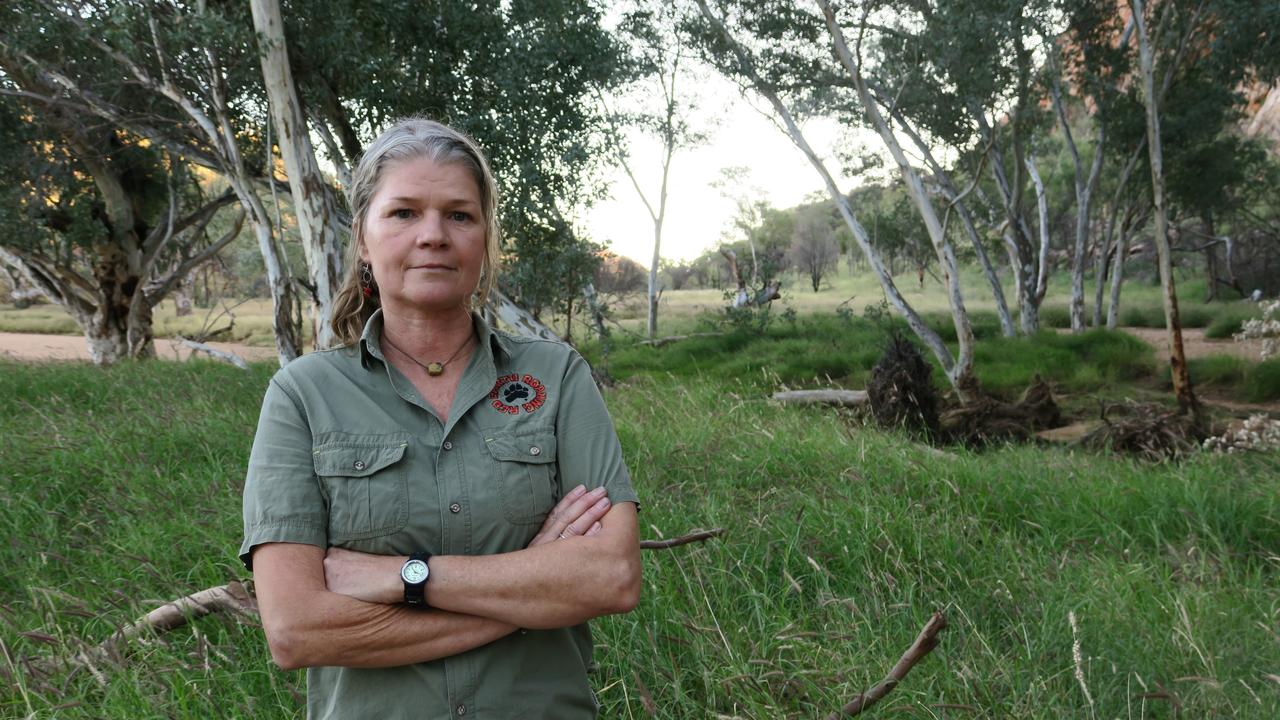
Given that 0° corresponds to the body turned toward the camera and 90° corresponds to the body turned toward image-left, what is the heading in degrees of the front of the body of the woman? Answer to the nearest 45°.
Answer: approximately 0°

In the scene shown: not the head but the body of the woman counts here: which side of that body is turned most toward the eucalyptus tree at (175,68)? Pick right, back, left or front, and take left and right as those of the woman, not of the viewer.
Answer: back

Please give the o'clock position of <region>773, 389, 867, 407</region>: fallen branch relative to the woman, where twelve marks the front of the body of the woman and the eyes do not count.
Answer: The fallen branch is roughly at 7 o'clock from the woman.

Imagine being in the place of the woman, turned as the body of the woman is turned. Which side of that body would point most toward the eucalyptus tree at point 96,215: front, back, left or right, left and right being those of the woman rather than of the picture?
back

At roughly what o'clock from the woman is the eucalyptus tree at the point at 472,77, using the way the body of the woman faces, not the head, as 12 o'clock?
The eucalyptus tree is roughly at 6 o'clock from the woman.

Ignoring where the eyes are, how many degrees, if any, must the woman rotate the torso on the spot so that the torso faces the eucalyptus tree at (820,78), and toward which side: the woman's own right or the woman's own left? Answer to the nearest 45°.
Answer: approximately 135° to the woman's own left

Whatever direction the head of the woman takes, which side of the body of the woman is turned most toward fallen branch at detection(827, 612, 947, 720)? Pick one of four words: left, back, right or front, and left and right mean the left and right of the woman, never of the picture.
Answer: back

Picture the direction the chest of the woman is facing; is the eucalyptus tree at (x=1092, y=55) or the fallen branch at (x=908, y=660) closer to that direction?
the fallen branch

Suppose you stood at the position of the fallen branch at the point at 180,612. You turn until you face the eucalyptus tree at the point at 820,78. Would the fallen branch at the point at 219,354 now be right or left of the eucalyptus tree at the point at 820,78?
left
